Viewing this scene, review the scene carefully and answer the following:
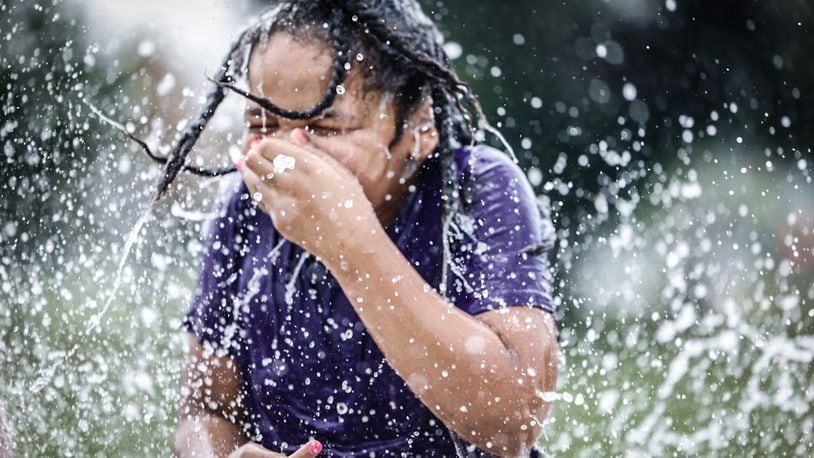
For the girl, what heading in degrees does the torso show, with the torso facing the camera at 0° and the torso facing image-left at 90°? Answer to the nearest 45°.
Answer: approximately 45°
